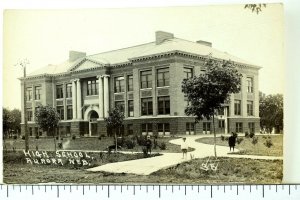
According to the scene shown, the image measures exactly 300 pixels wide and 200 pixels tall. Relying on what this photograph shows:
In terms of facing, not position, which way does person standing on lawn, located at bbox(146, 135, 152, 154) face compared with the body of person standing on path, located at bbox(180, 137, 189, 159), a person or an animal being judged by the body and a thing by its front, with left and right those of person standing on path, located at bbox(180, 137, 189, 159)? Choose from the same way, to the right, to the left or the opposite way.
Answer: the same way

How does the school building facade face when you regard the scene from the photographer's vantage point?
facing the viewer and to the left of the viewer

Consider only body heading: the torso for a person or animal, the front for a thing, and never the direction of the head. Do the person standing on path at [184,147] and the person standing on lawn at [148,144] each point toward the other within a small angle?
no

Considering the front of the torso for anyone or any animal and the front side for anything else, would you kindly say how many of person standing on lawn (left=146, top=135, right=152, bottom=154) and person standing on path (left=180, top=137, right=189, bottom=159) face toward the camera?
2

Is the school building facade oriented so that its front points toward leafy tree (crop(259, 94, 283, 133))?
no

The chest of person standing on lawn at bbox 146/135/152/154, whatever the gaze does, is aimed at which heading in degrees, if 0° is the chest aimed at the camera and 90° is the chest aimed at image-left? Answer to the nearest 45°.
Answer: approximately 0°

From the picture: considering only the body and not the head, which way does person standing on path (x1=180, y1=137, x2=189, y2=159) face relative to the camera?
toward the camera

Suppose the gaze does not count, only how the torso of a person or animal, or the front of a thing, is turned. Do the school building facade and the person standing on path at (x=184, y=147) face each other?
no
